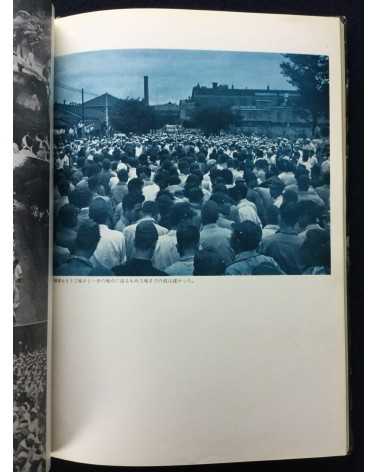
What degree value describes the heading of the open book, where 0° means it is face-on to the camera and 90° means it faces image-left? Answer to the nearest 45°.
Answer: approximately 0°
